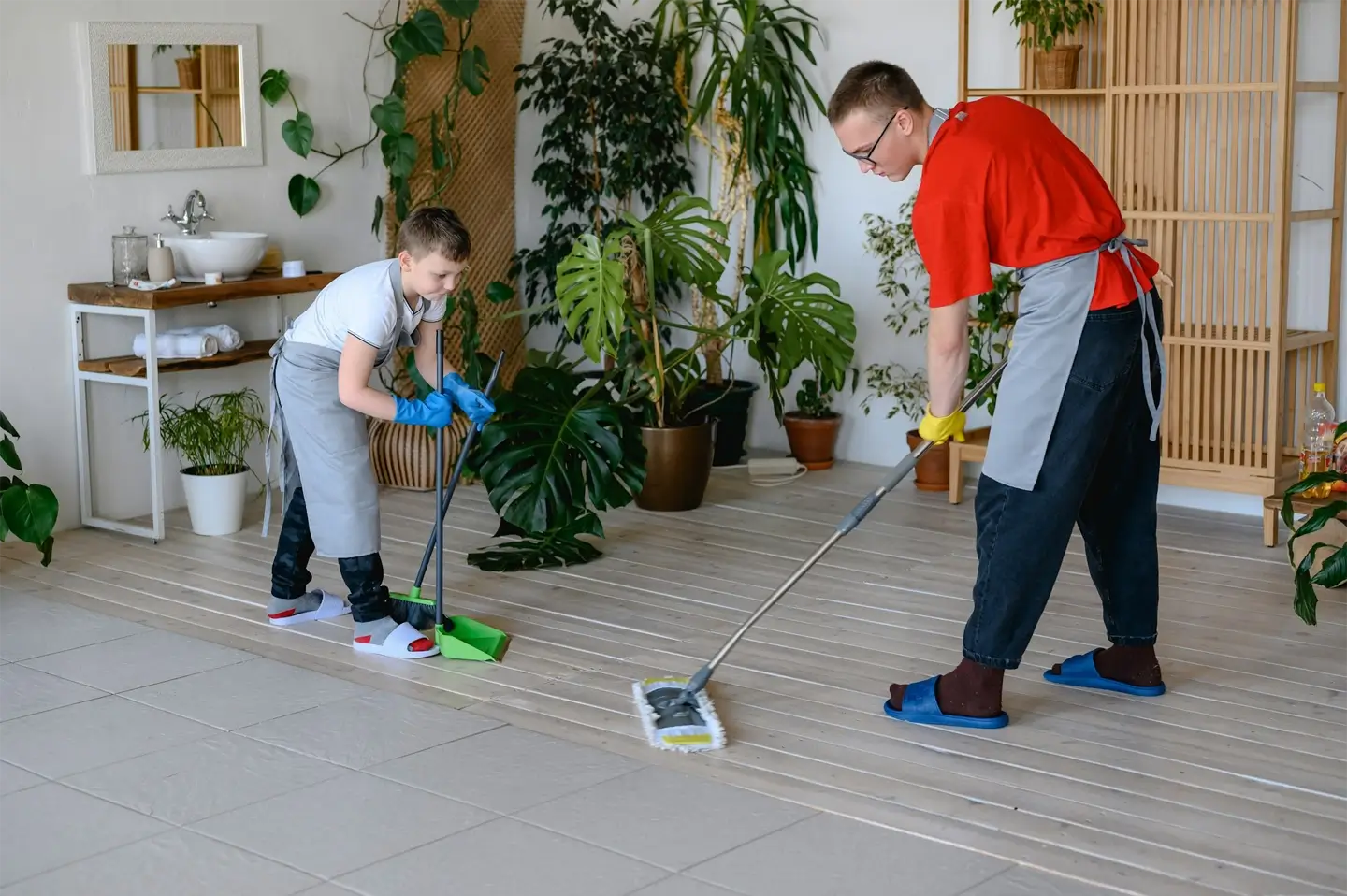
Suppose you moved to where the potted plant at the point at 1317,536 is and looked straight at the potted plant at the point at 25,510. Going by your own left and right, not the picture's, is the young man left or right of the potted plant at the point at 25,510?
left

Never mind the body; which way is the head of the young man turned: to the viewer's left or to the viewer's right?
to the viewer's left

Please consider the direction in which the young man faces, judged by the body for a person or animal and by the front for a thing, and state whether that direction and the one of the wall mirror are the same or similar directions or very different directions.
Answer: very different directions

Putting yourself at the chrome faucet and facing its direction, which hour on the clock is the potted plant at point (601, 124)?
The potted plant is roughly at 10 o'clock from the chrome faucet.

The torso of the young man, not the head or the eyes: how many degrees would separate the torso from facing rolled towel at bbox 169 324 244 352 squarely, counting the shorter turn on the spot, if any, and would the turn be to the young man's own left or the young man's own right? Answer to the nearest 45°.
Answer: approximately 45° to the young man's own right

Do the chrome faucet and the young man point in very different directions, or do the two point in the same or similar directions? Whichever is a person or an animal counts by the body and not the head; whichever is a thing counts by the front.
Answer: very different directions

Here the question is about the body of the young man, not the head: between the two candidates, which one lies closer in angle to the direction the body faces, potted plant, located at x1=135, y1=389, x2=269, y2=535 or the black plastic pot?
the potted plant

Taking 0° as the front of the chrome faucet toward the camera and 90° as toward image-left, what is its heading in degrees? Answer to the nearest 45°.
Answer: approximately 315°

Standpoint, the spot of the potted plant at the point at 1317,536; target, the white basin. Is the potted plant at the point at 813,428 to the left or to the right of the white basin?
right

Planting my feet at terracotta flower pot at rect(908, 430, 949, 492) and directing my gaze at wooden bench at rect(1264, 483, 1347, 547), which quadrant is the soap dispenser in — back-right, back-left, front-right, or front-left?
back-right

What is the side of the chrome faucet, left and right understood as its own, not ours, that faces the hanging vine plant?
left

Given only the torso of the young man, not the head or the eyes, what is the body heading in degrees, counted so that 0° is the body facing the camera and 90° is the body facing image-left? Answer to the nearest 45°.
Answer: approximately 90°

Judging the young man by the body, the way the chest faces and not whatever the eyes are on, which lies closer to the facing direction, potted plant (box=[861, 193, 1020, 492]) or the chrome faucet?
the chrome faucet
